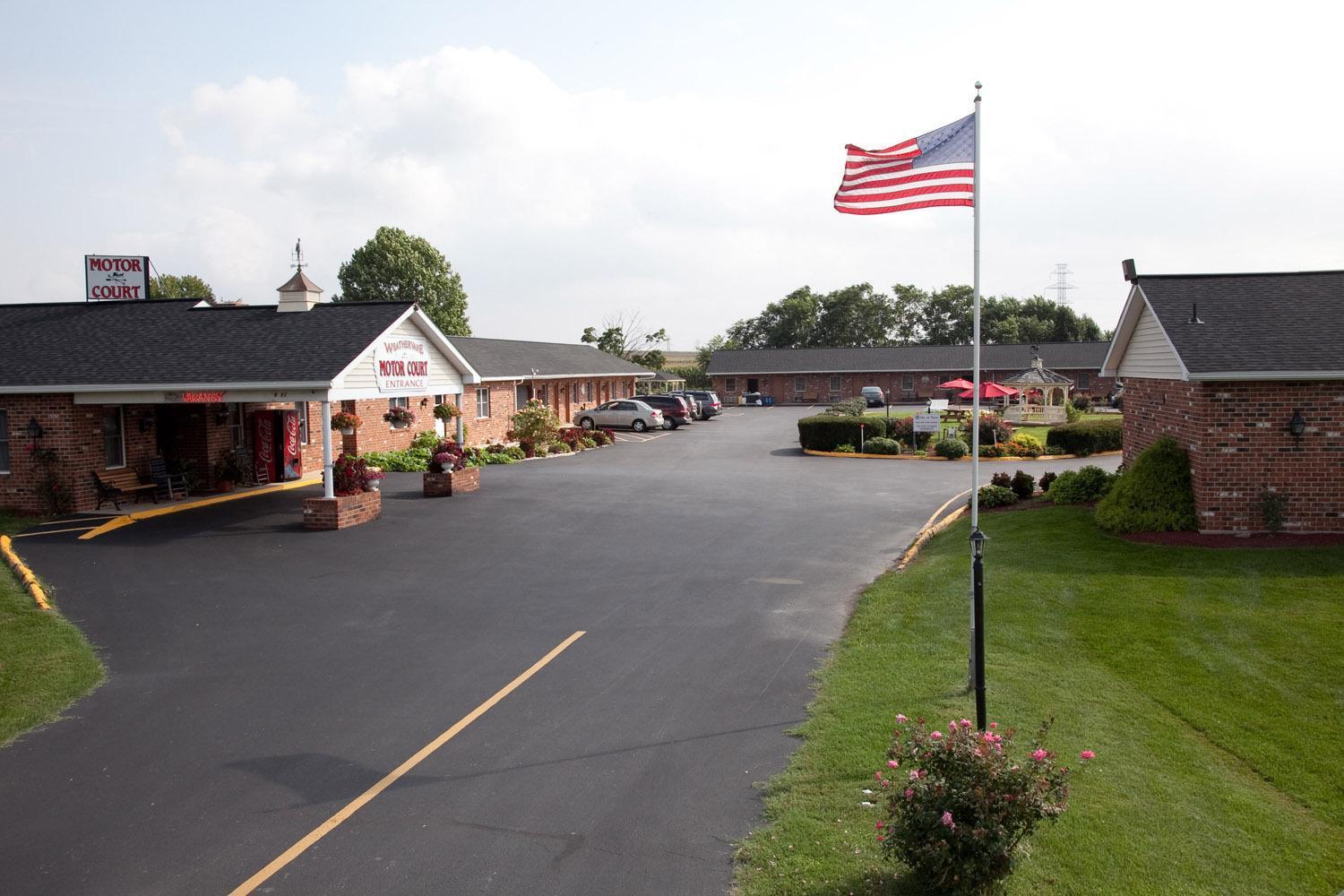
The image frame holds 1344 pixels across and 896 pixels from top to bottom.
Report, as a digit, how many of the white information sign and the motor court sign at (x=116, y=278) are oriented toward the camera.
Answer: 2

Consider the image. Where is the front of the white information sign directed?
toward the camera

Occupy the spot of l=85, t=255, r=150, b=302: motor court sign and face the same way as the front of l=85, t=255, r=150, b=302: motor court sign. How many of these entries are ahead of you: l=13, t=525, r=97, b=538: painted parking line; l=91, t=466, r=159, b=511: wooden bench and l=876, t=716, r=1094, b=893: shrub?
3

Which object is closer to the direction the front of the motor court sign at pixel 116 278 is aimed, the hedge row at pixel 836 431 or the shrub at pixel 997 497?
the shrub

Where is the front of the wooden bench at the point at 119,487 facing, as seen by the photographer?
facing the viewer and to the right of the viewer

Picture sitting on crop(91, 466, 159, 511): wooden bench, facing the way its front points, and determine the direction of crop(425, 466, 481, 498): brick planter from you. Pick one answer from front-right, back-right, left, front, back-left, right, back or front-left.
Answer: front-left

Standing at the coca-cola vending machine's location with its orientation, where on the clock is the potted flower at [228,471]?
The potted flower is roughly at 3 o'clock from the coca-cola vending machine.

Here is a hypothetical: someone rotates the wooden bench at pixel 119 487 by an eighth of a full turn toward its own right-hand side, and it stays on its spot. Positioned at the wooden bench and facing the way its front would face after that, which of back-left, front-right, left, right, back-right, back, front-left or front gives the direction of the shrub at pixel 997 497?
front-left

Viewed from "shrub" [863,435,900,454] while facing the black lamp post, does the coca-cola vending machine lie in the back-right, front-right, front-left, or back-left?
front-right

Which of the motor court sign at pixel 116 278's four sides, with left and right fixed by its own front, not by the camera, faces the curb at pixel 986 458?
left

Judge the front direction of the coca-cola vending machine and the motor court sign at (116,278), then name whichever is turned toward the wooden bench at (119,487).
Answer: the motor court sign

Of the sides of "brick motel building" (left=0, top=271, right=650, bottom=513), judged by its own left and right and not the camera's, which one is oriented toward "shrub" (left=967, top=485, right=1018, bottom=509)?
front
